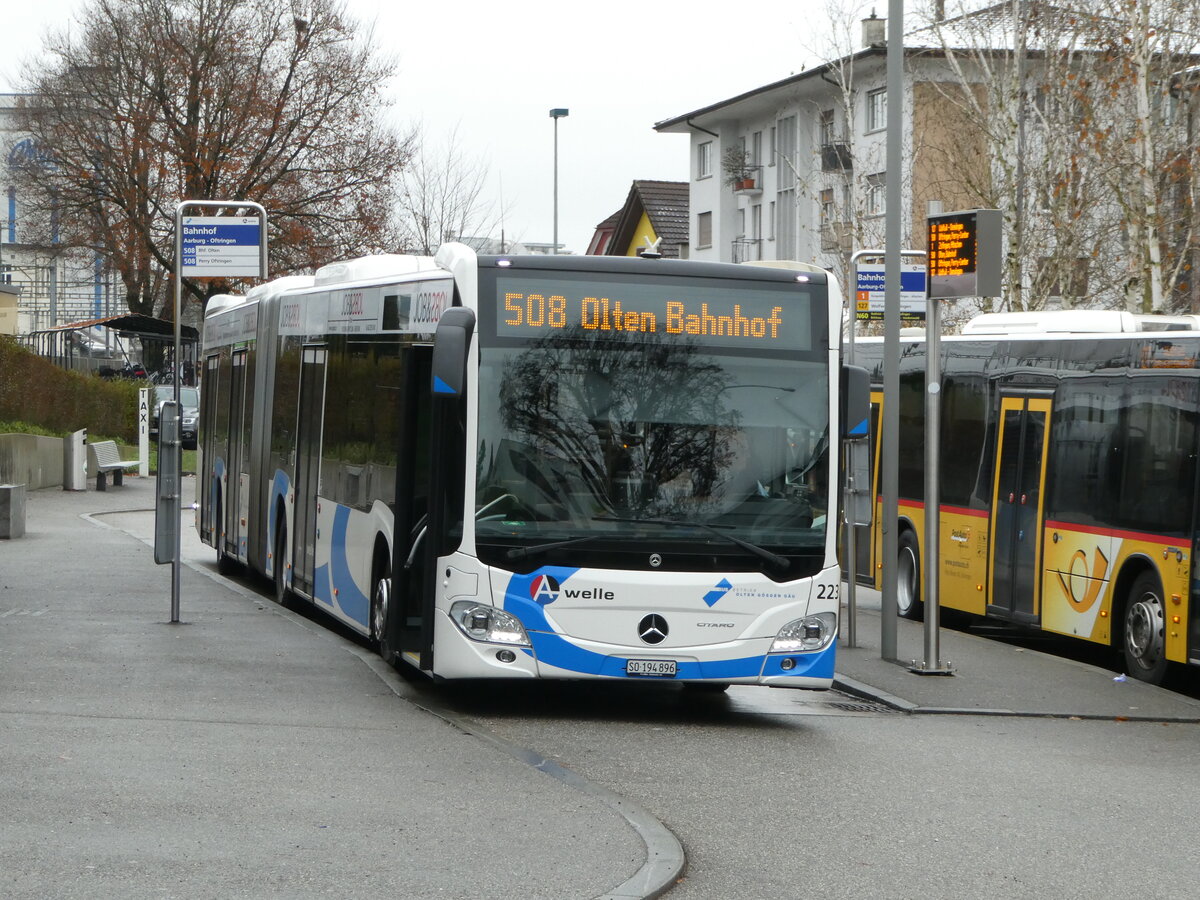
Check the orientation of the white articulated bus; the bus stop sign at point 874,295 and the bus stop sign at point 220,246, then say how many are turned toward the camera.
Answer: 3

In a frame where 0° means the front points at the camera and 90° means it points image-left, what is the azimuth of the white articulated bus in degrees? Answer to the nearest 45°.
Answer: approximately 0°

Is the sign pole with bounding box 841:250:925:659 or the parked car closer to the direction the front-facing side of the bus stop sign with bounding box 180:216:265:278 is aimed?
the sign pole

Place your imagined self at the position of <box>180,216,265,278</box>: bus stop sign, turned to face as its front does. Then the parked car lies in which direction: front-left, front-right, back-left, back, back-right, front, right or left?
back

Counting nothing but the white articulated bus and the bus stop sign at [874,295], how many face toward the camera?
2

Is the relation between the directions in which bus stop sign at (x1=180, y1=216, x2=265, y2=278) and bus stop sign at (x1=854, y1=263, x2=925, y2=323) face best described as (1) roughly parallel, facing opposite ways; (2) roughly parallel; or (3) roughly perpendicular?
roughly parallel

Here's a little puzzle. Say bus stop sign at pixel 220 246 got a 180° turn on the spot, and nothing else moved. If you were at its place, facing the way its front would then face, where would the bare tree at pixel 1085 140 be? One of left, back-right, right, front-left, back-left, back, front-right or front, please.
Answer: front-right

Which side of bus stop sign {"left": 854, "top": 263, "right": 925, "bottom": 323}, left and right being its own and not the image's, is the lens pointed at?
front

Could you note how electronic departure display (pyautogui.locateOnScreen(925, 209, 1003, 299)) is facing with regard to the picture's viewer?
facing the viewer and to the left of the viewer

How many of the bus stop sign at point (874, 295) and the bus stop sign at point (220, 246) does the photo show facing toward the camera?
2

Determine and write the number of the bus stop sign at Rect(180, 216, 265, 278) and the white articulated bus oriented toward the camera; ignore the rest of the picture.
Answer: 2

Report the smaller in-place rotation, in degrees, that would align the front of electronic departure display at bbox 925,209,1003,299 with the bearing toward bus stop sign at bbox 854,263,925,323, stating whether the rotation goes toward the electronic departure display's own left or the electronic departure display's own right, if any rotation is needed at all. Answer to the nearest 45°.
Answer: approximately 135° to the electronic departure display's own right

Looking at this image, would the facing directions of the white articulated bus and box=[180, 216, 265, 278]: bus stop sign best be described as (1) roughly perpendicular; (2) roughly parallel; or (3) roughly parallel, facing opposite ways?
roughly parallel

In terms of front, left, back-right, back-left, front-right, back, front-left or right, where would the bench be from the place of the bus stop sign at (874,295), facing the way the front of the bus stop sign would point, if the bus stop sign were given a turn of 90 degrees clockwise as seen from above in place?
front-right
